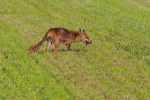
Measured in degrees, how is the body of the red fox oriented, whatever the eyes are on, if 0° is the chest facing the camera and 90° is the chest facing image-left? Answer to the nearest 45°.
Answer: approximately 270°
